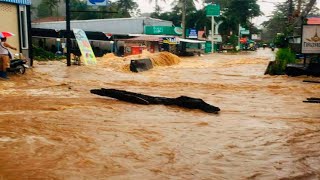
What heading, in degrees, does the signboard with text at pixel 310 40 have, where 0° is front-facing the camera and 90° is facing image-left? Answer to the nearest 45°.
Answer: approximately 0°

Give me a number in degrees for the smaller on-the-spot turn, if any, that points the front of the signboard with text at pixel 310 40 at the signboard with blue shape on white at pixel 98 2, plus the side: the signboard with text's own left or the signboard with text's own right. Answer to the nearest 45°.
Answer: approximately 90° to the signboard with text's own right

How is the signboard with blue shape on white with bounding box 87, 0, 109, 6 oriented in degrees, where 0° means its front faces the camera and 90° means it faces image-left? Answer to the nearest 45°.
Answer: approximately 0°

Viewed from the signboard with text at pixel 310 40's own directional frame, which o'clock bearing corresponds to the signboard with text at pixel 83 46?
the signboard with text at pixel 83 46 is roughly at 3 o'clock from the signboard with text at pixel 310 40.

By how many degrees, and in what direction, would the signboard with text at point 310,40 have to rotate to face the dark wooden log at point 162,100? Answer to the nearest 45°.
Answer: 0° — it already faces it

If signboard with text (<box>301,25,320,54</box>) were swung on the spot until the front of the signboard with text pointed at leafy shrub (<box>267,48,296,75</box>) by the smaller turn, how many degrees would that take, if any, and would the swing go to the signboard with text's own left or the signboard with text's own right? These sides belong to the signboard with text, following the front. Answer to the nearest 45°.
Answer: approximately 135° to the signboard with text's own right

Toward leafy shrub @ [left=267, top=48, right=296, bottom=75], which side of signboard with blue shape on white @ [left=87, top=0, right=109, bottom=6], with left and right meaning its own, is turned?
left

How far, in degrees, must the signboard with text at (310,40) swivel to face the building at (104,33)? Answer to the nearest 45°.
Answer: approximately 135° to its right

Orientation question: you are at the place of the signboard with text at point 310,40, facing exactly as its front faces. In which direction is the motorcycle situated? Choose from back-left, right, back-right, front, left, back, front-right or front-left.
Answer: front-right

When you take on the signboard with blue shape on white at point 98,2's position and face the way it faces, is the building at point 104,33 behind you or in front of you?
behind

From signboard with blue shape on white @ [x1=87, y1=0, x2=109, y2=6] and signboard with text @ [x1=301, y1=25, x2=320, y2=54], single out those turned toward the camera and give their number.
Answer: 2

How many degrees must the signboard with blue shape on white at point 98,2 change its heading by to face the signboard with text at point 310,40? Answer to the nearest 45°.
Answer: approximately 45° to its left
